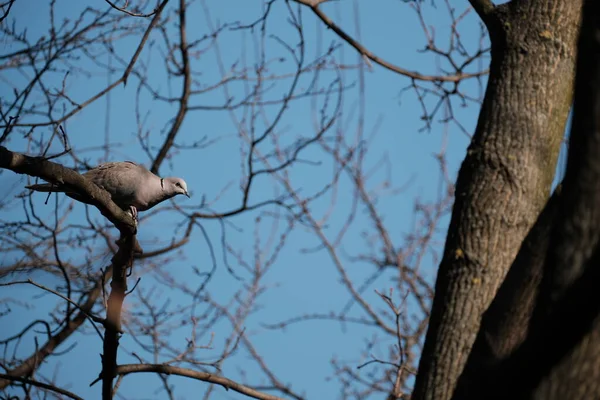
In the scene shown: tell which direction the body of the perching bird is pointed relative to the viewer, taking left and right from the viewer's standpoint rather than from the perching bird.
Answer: facing to the right of the viewer

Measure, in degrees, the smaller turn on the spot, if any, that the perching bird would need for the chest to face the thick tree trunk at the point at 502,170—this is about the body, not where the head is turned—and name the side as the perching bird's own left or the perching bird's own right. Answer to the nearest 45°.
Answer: approximately 45° to the perching bird's own right
